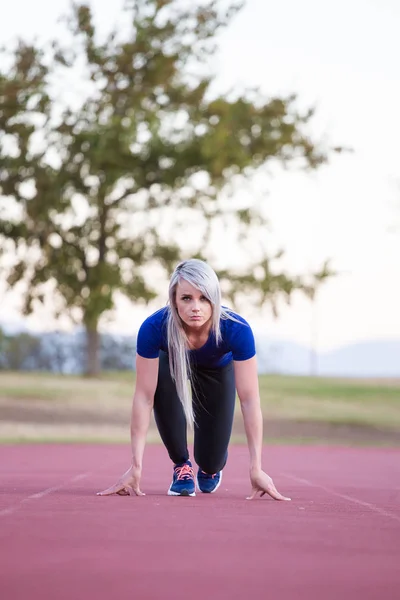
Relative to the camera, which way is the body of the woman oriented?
toward the camera

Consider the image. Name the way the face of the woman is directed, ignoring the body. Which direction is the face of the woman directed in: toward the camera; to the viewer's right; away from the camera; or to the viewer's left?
toward the camera
